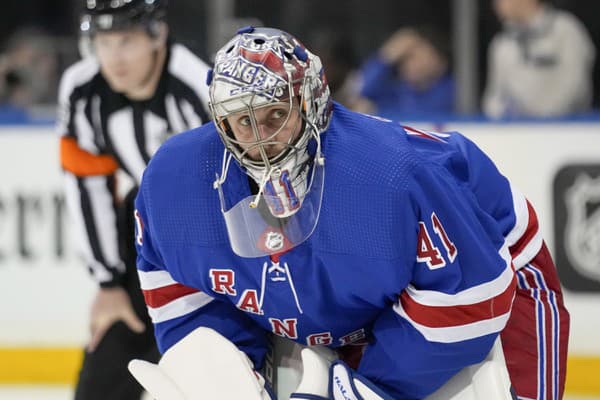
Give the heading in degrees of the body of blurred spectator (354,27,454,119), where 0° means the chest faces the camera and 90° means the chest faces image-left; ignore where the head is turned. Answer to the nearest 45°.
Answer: approximately 45°

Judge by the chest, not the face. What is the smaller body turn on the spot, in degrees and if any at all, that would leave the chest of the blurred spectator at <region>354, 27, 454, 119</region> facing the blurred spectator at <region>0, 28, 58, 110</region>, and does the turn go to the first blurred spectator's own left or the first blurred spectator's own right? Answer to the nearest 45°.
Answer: approximately 45° to the first blurred spectator's own right

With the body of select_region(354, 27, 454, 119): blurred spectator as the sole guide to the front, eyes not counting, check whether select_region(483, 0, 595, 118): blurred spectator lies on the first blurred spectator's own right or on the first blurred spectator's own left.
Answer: on the first blurred spectator's own left
